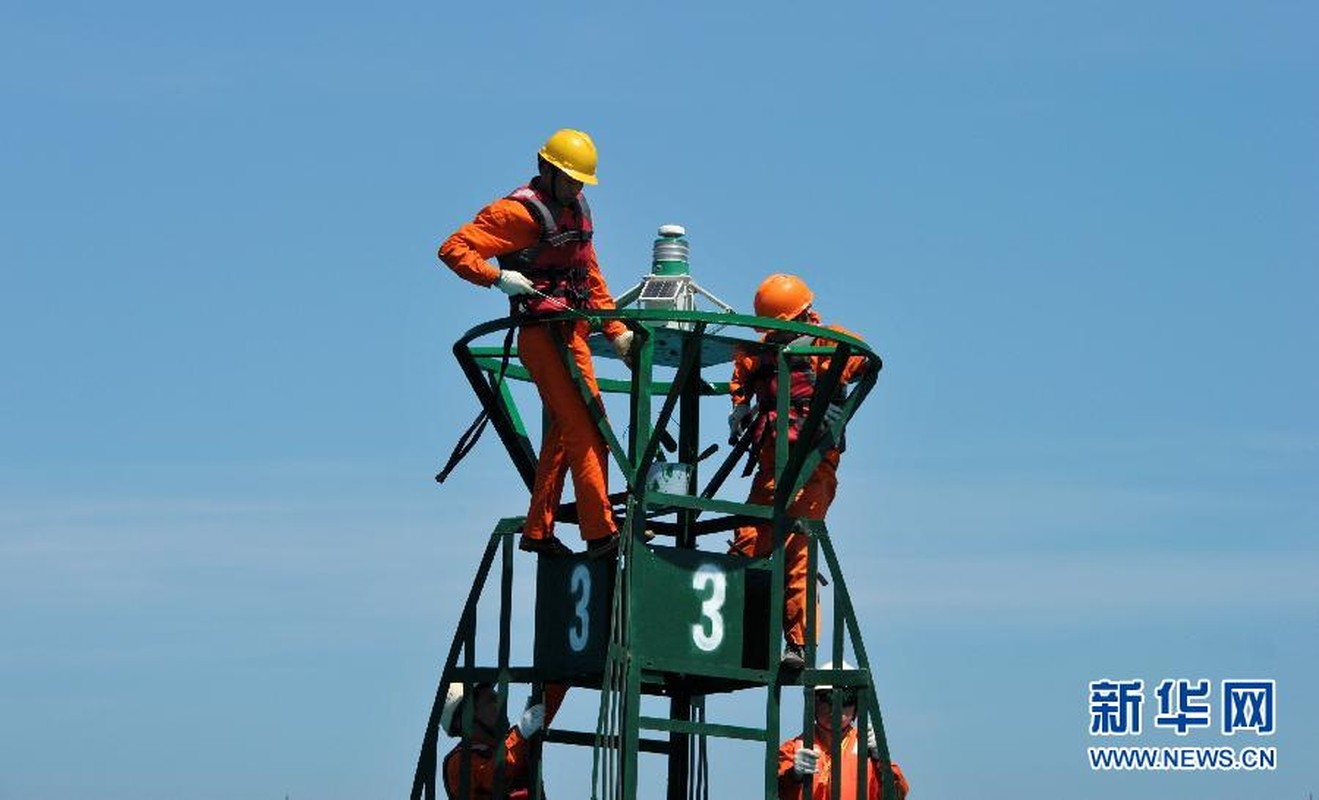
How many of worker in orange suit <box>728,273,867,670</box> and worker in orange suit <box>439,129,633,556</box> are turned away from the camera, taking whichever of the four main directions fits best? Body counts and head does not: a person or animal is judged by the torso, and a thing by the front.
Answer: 0

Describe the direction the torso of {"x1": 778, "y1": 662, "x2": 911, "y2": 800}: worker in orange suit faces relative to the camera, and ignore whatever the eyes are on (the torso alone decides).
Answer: toward the camera

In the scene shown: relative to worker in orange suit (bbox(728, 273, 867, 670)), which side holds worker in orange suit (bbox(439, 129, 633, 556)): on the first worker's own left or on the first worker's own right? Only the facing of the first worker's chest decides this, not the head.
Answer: on the first worker's own right

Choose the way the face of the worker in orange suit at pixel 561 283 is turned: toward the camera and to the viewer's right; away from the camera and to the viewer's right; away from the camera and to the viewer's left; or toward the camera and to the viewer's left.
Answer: toward the camera and to the viewer's right

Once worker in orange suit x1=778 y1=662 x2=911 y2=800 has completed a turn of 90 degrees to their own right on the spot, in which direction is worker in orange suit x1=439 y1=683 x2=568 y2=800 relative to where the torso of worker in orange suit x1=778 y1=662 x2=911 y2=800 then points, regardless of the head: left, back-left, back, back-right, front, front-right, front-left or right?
front

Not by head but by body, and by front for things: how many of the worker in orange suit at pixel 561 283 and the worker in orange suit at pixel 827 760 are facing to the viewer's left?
0

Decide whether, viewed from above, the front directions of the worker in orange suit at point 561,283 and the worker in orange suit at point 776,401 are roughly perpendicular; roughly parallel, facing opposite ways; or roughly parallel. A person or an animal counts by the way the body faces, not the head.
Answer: roughly parallel
